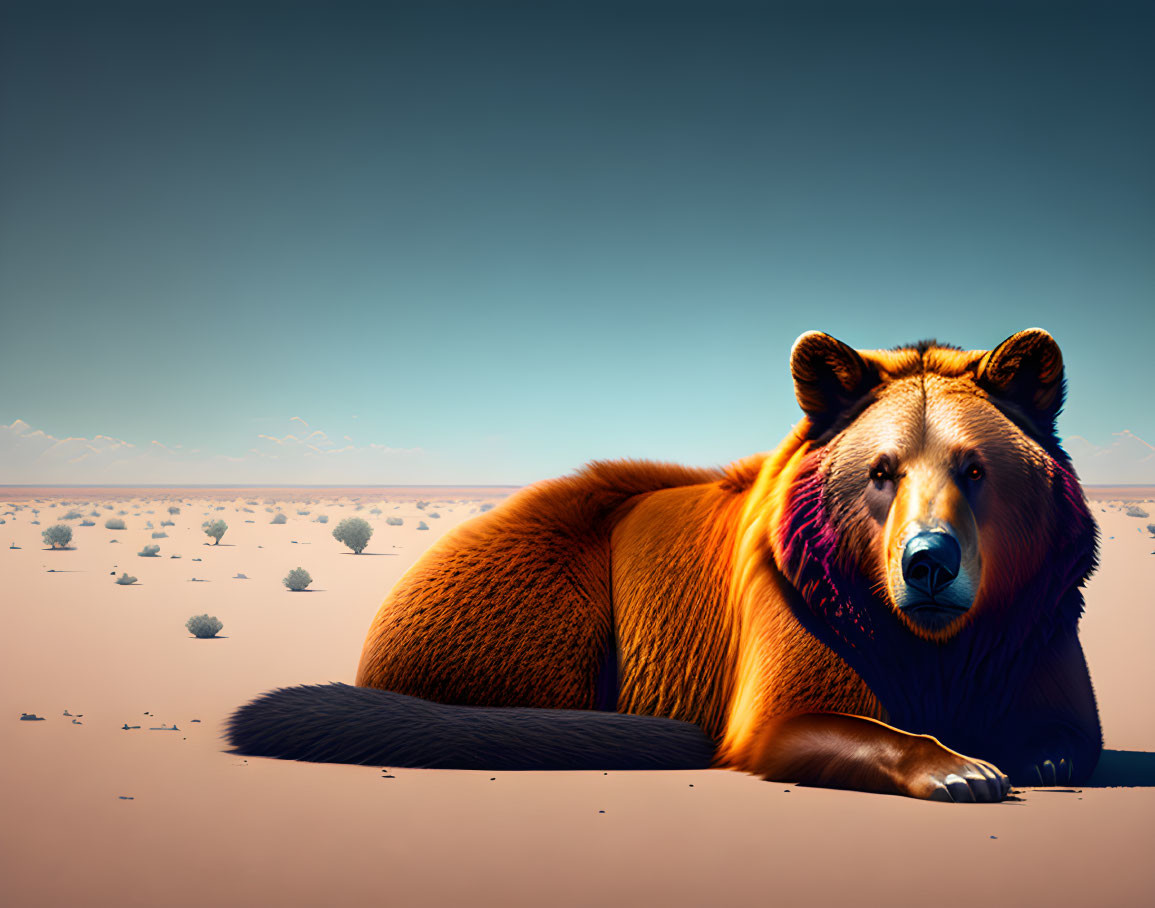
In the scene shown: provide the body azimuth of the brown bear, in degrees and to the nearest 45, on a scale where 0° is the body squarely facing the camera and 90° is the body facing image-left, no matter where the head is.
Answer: approximately 315°

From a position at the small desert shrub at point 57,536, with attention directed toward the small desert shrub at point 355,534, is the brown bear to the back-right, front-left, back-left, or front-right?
front-right

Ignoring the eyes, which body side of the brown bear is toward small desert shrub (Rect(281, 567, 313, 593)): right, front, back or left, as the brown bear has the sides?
back

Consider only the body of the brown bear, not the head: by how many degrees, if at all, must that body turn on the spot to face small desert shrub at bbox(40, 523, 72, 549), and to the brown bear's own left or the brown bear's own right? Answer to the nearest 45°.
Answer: approximately 180°

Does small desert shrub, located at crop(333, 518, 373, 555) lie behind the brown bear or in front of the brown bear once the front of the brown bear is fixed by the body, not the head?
behind

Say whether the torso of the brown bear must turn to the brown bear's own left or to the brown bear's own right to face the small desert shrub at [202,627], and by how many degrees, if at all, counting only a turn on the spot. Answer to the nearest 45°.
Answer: approximately 180°
